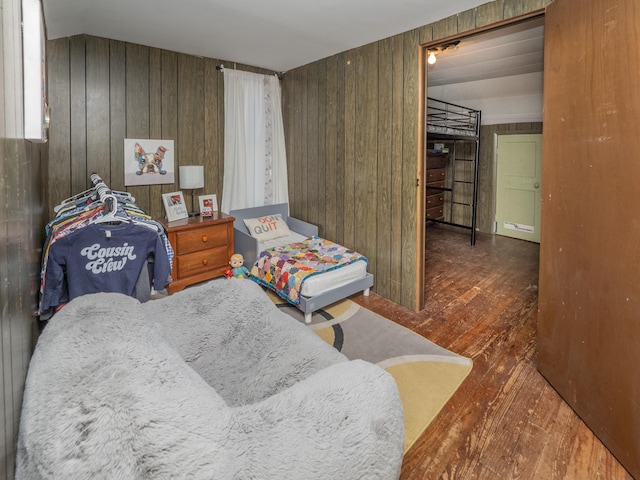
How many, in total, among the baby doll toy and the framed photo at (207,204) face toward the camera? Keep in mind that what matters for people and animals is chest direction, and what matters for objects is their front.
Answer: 2

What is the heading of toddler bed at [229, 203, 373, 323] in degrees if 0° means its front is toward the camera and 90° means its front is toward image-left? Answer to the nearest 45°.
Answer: approximately 315°

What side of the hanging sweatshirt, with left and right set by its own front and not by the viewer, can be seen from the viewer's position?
front

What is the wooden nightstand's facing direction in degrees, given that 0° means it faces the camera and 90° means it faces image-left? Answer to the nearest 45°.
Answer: approximately 315°

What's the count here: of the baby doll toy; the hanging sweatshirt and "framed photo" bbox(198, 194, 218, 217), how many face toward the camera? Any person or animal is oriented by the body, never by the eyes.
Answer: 3

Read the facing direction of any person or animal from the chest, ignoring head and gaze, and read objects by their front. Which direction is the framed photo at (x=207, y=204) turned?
toward the camera

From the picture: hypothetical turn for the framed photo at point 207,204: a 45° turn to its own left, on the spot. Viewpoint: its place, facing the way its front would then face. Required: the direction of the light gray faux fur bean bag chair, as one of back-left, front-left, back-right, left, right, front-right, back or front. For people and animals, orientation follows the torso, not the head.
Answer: front-right

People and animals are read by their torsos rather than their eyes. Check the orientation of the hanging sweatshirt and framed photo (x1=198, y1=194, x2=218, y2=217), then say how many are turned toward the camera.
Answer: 2
